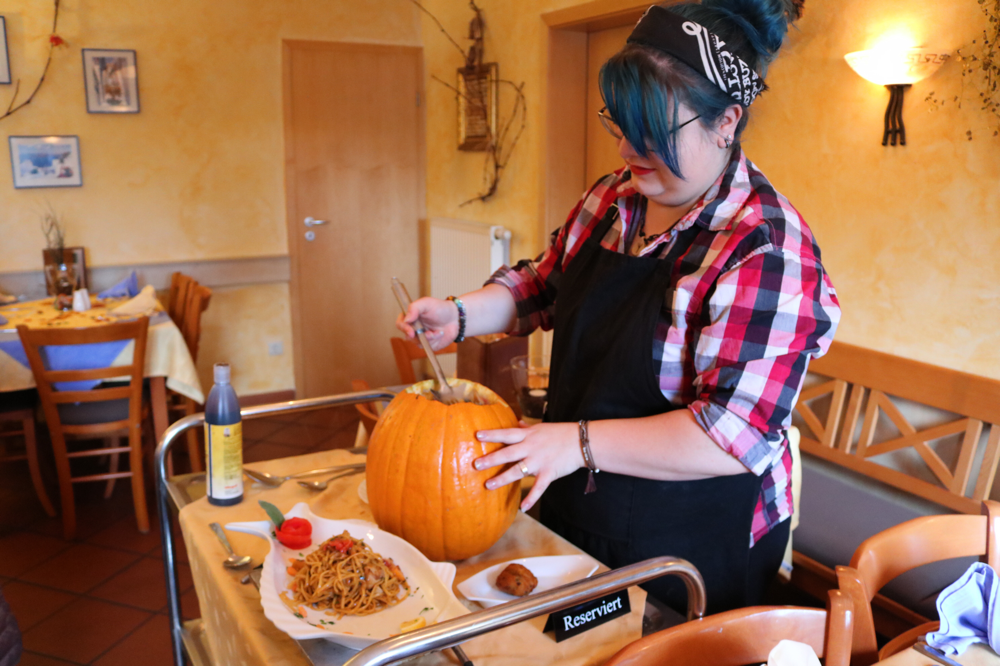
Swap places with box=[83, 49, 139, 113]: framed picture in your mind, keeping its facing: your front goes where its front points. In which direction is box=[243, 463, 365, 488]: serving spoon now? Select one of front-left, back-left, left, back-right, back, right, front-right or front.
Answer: front

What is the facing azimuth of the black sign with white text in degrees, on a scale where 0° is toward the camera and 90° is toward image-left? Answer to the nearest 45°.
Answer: approximately 315°

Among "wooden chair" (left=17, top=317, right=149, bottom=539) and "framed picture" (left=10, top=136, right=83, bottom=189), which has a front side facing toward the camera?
the framed picture

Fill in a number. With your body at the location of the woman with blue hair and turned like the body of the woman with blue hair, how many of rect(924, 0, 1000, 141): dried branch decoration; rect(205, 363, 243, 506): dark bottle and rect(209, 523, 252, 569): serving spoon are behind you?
1

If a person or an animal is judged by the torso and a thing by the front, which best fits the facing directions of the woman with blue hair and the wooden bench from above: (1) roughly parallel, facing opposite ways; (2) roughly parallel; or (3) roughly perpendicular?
roughly parallel

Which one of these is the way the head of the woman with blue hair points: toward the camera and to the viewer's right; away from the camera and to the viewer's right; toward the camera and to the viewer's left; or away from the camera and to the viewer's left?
toward the camera and to the viewer's left

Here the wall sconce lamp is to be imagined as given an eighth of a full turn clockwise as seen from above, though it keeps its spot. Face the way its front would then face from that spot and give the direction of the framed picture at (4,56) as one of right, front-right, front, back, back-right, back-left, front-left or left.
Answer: front-right

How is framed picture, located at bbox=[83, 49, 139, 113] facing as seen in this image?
toward the camera

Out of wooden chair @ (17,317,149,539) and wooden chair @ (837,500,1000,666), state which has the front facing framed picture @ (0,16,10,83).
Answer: wooden chair @ (17,317,149,539)

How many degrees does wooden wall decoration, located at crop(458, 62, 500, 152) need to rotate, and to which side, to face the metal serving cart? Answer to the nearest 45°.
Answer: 0° — it already faces it

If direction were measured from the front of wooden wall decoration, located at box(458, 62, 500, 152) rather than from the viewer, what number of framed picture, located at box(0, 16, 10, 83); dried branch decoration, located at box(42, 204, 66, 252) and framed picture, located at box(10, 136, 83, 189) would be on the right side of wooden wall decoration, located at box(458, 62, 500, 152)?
3

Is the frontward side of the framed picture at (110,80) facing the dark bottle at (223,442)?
yes

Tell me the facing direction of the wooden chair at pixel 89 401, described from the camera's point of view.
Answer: facing away from the viewer
